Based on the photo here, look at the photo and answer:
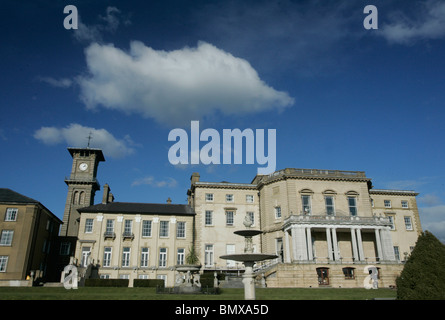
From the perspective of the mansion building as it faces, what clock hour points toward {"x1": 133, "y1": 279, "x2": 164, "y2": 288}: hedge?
The hedge is roughly at 2 o'clock from the mansion building.

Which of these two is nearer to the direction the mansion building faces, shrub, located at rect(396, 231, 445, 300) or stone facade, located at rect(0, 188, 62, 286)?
the shrub

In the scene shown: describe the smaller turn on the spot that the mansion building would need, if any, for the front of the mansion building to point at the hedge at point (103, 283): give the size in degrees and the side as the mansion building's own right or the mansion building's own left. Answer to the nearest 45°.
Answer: approximately 45° to the mansion building's own right

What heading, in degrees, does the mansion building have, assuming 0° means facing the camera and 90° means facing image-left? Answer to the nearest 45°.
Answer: approximately 0°

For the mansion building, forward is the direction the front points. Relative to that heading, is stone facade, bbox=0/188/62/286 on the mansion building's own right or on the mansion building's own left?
on the mansion building's own right

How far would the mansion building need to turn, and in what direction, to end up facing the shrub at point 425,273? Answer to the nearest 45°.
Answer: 0° — it already faces it

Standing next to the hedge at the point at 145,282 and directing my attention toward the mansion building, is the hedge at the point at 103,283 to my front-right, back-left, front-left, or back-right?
back-left
